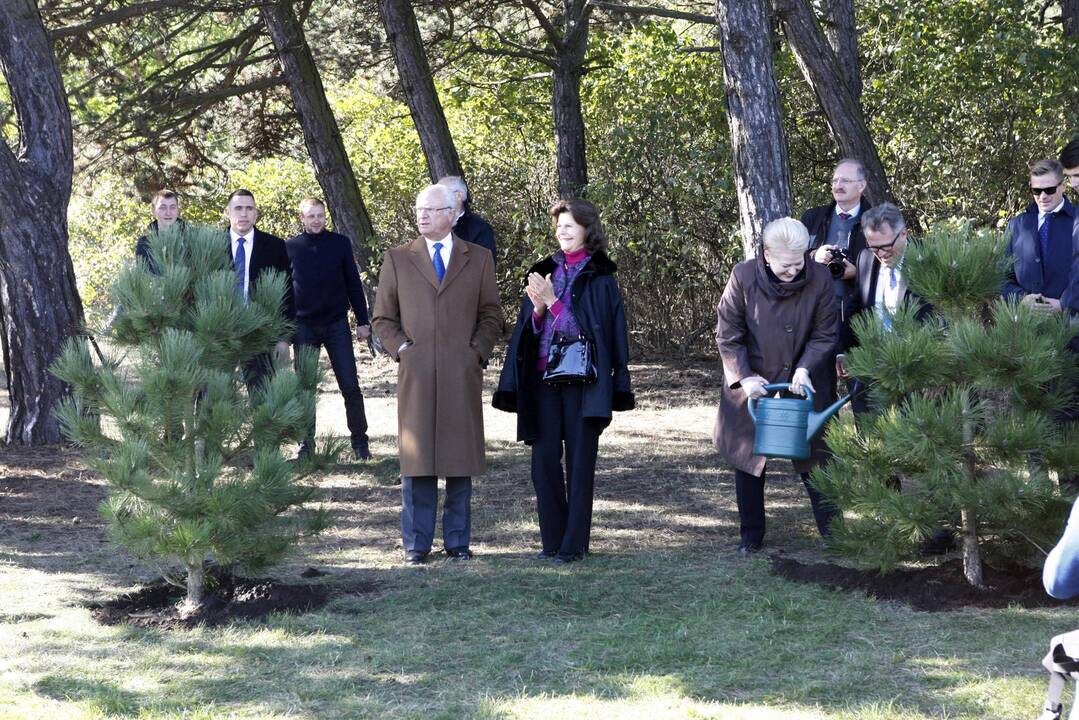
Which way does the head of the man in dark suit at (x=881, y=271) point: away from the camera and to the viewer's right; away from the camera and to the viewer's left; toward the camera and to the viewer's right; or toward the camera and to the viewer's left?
toward the camera and to the viewer's left

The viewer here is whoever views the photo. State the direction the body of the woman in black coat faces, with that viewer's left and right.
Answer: facing the viewer and to the left of the viewer

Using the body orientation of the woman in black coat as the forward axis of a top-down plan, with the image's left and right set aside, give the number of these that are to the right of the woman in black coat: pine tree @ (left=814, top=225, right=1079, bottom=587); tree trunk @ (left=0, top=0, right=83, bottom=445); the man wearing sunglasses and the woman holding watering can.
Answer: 1

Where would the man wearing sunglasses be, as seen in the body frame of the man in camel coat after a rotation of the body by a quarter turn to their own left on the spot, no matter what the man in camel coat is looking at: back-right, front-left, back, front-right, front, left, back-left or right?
front

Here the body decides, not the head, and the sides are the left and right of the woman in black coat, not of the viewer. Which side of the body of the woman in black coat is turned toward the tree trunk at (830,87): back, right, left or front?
back

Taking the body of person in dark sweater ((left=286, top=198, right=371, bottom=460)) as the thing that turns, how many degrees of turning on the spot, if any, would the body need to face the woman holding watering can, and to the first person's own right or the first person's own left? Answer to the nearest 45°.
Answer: approximately 45° to the first person's own left

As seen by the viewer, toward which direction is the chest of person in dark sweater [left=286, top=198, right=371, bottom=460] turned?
toward the camera

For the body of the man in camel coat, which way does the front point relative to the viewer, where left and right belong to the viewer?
facing the viewer

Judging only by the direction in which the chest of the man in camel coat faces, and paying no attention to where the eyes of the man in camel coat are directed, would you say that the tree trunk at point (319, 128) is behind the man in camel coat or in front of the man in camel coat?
behind

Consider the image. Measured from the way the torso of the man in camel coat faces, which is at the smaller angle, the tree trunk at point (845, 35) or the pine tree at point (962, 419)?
the pine tree

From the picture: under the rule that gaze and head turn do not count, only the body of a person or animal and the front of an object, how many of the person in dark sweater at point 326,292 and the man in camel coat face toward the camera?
2

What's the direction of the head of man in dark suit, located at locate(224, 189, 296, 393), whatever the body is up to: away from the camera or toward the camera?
toward the camera

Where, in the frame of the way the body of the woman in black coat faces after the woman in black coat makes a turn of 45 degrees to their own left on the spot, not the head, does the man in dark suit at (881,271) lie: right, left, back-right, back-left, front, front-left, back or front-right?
left

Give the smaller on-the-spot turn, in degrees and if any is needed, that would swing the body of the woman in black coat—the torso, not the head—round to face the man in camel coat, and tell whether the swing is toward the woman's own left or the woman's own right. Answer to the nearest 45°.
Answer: approximately 45° to the woman's own right
